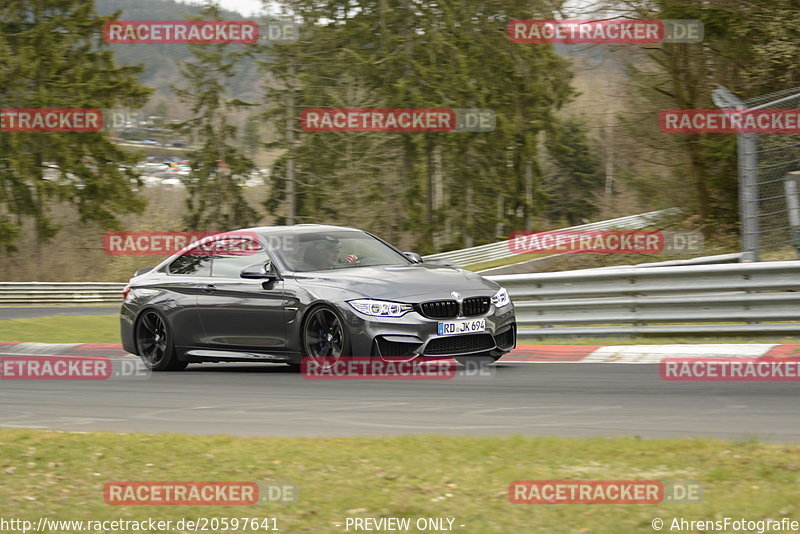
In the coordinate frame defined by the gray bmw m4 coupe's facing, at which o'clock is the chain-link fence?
The chain-link fence is roughly at 10 o'clock from the gray bmw m4 coupe.

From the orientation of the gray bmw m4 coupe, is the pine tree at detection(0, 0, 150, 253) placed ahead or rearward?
rearward

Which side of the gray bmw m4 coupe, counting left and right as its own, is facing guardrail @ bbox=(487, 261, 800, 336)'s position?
left

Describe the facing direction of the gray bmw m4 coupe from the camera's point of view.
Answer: facing the viewer and to the right of the viewer
